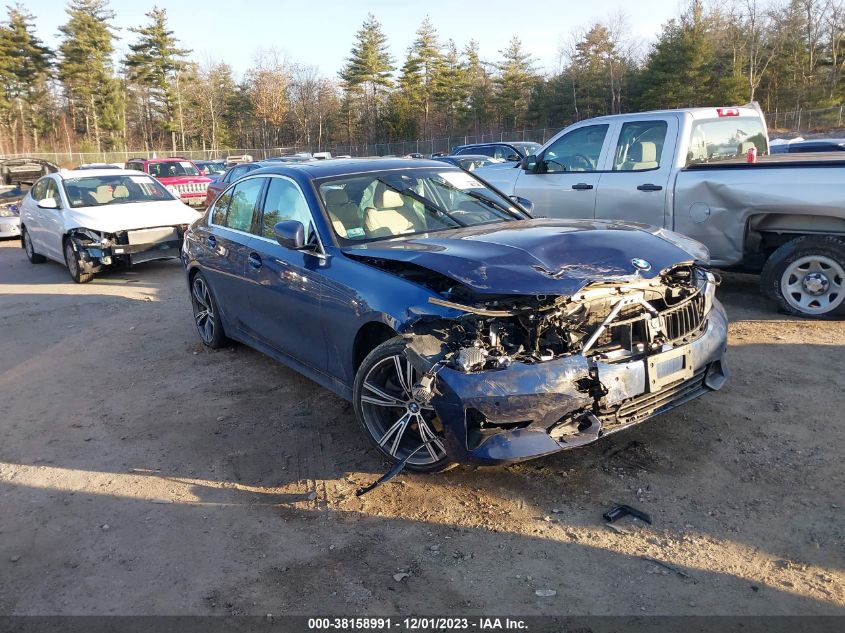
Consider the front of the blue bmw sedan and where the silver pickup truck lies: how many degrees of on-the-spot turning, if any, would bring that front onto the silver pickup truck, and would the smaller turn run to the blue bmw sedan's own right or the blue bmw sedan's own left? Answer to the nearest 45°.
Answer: approximately 90° to the blue bmw sedan's own left

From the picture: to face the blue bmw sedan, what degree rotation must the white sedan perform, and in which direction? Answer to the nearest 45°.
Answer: approximately 45° to its right

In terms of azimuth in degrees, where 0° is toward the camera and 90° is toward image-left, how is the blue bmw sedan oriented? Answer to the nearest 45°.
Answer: approximately 315°

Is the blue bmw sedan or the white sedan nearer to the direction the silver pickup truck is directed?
the white sedan

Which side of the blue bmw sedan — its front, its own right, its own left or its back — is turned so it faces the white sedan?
back

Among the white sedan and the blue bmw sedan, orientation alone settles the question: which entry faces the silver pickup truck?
the white sedan

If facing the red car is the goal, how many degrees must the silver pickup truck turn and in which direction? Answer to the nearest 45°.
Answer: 0° — it already faces it

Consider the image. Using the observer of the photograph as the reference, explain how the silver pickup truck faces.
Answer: facing away from the viewer and to the left of the viewer
